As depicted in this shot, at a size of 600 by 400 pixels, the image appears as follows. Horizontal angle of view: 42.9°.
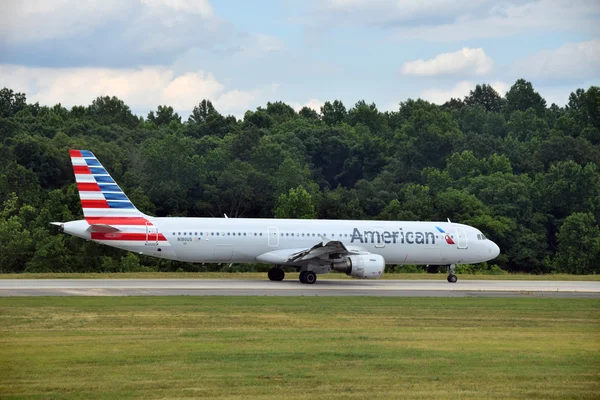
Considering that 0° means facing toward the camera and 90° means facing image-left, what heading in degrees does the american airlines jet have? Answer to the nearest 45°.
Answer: approximately 270°
